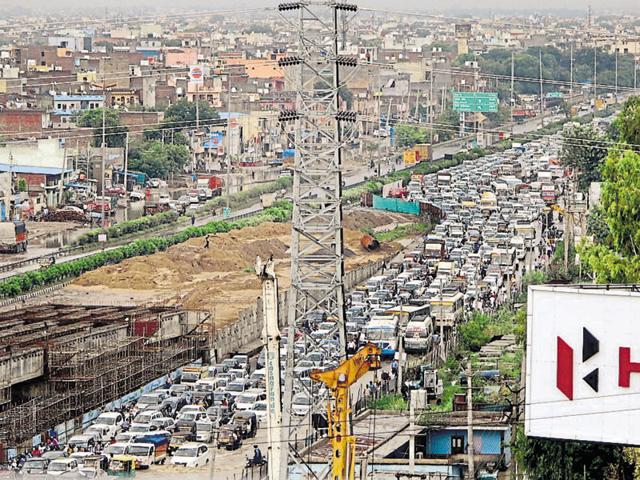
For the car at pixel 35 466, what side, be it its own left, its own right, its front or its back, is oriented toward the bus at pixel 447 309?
back

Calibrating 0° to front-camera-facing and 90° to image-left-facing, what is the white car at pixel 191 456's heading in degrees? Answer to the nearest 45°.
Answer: approximately 45°

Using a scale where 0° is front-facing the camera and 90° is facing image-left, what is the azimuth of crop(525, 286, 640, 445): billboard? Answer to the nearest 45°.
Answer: approximately 0°

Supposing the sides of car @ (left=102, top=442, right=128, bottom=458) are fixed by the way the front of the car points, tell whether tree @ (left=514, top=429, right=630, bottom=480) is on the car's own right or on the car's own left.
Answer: on the car's own left

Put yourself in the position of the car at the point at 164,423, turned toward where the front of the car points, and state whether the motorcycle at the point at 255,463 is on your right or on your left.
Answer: on your left
